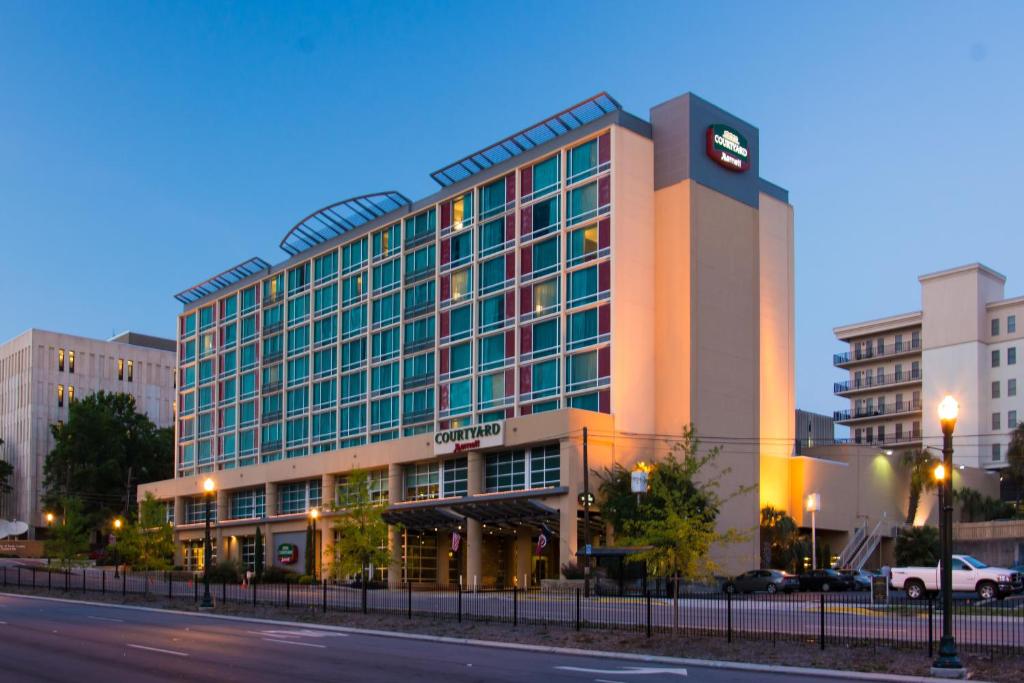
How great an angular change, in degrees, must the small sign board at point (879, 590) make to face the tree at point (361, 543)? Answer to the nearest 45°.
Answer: approximately 90° to its right

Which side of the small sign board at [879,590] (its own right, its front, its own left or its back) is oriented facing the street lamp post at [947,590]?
front

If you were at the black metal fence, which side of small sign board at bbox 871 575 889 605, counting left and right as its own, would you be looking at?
front

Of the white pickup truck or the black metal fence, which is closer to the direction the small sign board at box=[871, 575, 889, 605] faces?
the black metal fence

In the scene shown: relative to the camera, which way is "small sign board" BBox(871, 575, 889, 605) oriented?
toward the camera

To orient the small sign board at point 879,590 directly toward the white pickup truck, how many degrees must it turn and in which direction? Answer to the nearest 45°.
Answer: approximately 90° to its left

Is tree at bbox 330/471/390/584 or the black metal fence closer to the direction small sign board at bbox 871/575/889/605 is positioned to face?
the black metal fence
